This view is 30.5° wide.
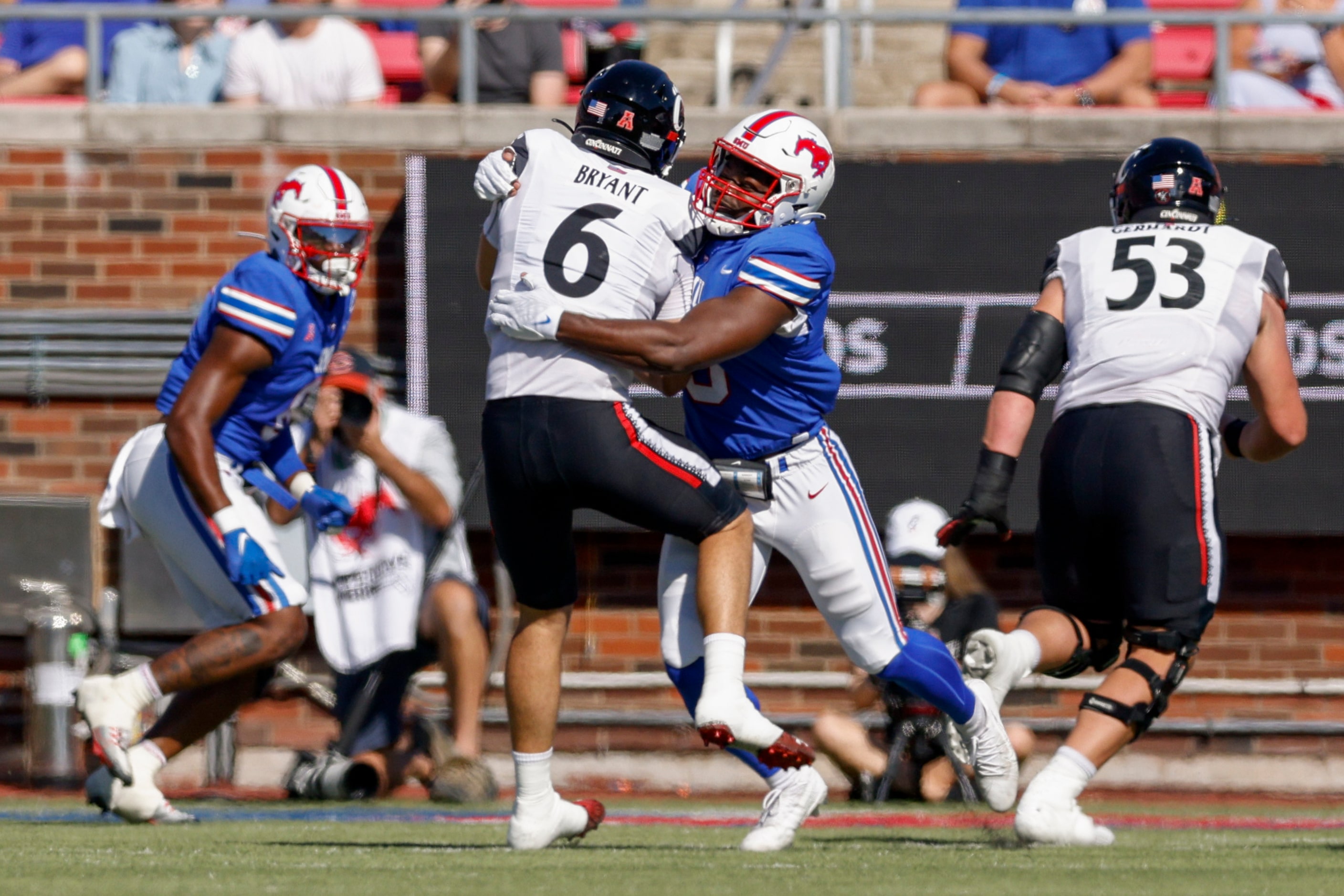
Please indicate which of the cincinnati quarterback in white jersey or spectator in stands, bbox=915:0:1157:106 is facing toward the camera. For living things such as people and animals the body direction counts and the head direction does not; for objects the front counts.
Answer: the spectator in stands

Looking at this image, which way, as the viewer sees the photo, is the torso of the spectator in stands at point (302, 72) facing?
toward the camera

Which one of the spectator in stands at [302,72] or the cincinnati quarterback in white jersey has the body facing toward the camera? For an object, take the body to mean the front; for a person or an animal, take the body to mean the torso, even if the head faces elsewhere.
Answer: the spectator in stands

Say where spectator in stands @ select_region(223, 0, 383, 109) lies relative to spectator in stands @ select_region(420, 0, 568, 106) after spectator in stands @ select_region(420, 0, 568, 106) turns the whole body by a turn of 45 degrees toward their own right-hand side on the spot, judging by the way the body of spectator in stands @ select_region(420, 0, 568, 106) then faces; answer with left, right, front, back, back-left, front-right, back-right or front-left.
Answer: front-right

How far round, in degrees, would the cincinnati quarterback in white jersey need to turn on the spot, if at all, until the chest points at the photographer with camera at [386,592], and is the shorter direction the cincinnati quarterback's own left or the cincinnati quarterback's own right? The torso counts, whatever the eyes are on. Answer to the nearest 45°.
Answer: approximately 45° to the cincinnati quarterback's own left

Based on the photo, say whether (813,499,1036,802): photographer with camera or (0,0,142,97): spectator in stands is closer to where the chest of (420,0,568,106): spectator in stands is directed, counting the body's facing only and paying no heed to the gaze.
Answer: the photographer with camera

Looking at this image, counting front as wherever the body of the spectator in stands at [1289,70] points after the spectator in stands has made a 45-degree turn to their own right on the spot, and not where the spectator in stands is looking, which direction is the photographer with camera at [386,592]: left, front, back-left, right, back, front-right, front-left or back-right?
front

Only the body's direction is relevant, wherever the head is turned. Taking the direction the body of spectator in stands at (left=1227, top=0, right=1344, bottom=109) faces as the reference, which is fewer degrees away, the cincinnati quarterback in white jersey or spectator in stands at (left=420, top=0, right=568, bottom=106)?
the cincinnati quarterback in white jersey

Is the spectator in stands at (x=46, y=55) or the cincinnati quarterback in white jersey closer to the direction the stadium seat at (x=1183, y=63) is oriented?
the cincinnati quarterback in white jersey

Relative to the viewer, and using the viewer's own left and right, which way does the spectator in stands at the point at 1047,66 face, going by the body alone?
facing the viewer

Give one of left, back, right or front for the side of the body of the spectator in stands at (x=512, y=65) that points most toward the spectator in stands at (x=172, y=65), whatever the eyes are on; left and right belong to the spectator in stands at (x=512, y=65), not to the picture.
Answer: right

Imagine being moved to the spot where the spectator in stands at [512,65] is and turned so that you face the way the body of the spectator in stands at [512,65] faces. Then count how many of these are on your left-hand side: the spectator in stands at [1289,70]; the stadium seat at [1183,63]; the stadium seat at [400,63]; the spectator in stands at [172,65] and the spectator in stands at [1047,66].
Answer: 3

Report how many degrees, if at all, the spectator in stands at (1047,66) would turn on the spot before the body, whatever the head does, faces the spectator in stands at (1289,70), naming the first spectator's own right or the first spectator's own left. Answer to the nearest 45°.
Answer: approximately 90° to the first spectator's own left

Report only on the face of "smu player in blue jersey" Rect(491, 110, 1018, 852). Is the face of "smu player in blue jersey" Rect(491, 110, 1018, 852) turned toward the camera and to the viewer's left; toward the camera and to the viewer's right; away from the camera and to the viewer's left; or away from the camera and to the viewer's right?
toward the camera and to the viewer's left

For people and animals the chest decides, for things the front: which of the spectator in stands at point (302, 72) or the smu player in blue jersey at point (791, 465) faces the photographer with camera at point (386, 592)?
the spectator in stands

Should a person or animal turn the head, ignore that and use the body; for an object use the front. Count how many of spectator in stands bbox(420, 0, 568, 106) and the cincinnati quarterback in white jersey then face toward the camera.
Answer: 1

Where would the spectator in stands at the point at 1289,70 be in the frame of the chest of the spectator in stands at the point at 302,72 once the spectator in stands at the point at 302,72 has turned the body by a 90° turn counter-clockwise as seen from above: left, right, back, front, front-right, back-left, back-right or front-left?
front

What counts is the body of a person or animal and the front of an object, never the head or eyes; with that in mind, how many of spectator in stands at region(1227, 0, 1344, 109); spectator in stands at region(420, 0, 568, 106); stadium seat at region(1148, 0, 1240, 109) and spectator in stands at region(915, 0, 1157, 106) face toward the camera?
4
